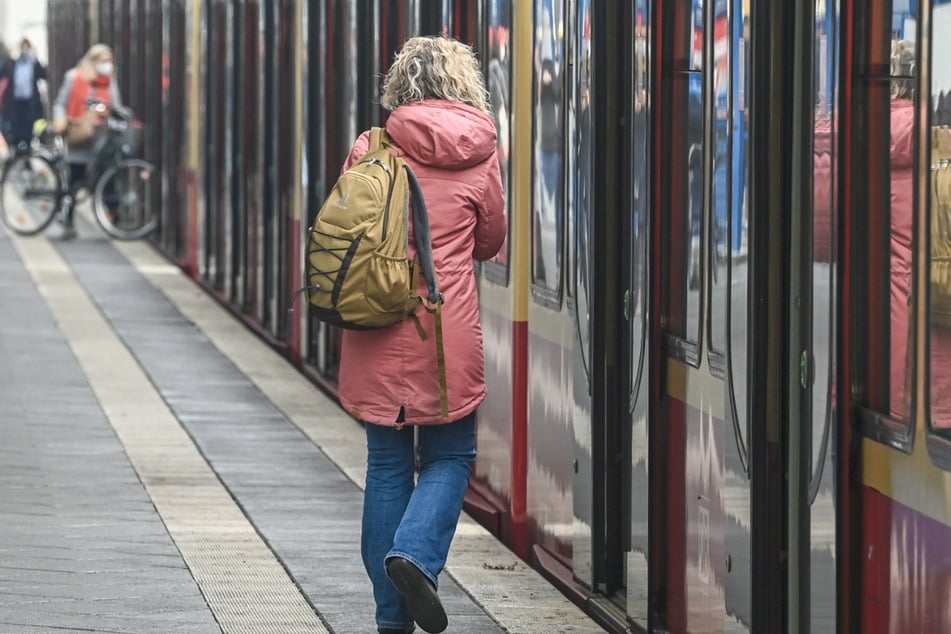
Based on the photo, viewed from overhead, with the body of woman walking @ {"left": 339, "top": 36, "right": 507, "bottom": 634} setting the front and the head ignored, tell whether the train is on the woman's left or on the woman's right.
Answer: on the woman's right

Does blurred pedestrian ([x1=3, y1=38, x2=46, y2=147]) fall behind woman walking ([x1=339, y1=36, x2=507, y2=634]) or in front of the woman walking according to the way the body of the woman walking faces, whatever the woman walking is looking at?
in front

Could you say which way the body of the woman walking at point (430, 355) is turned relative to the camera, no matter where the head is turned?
away from the camera

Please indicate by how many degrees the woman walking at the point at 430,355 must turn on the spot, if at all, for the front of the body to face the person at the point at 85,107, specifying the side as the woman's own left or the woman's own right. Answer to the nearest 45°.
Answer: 0° — they already face them

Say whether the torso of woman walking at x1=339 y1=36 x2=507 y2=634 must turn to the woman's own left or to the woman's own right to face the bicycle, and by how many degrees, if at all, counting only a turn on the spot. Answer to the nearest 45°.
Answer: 0° — they already face it

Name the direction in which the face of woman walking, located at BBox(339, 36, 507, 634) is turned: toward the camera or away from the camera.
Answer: away from the camera
